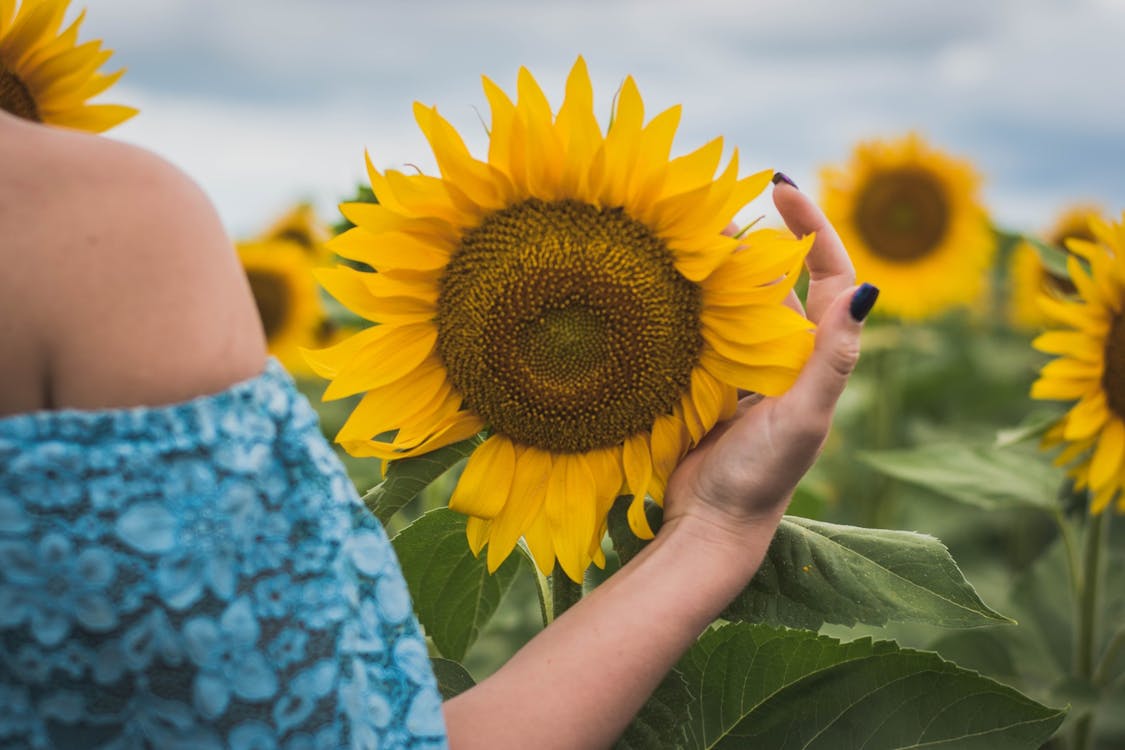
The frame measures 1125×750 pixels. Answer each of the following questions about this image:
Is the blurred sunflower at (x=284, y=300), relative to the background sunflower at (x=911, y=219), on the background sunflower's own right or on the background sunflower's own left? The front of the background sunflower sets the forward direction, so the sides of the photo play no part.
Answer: on the background sunflower's own right

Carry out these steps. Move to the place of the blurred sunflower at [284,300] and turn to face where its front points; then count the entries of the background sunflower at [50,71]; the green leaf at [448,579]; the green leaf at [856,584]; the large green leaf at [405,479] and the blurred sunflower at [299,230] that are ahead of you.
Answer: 4

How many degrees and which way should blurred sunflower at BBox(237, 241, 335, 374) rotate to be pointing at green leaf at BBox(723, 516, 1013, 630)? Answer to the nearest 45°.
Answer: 0° — it already faces it

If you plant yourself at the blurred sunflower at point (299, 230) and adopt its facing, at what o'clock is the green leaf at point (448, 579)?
The green leaf is roughly at 12 o'clock from the blurred sunflower.

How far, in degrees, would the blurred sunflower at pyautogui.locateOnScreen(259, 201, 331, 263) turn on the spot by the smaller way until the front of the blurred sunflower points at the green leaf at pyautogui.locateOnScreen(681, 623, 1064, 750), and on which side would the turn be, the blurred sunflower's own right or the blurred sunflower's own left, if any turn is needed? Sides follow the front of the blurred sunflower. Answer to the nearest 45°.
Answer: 0° — it already faces it

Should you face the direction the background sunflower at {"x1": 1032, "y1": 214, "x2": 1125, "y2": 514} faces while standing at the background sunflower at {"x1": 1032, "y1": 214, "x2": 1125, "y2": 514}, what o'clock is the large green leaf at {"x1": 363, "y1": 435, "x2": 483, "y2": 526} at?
The large green leaf is roughly at 1 o'clock from the background sunflower.

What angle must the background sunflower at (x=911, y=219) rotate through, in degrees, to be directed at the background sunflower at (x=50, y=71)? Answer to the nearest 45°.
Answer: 0° — it already faces it

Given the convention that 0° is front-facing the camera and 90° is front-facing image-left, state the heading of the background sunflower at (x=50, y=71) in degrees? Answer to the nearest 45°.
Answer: approximately 0°
